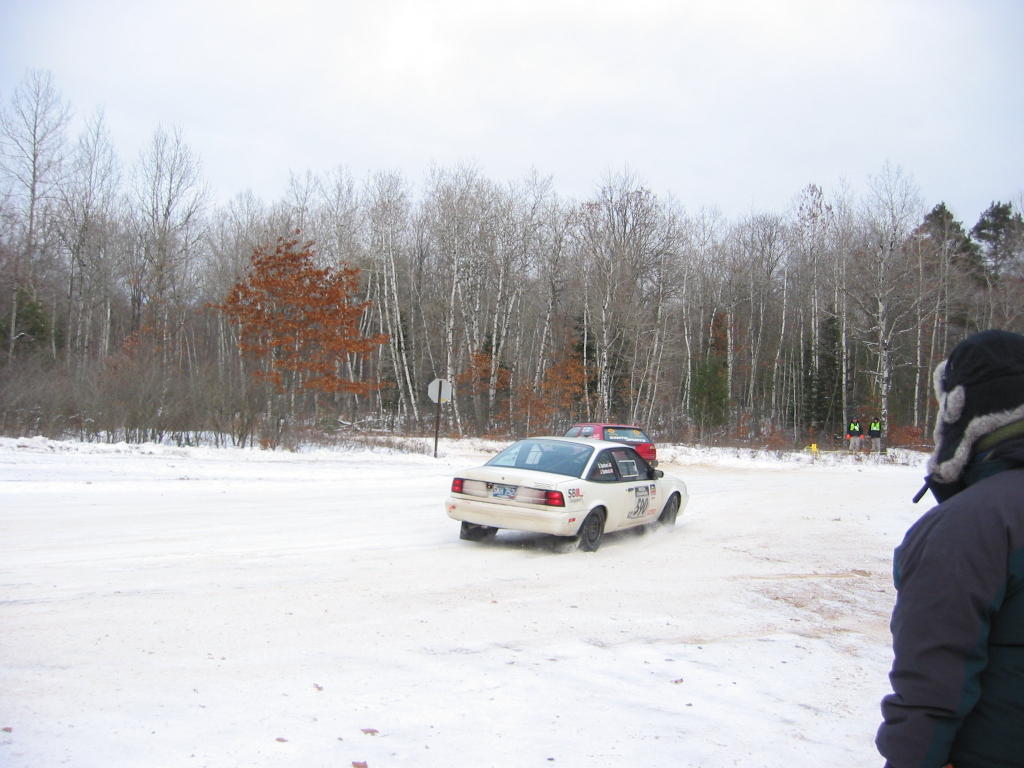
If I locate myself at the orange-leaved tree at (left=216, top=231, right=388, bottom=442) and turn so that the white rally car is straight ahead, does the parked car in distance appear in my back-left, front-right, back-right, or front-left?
front-left

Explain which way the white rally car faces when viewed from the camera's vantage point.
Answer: facing away from the viewer and to the right of the viewer

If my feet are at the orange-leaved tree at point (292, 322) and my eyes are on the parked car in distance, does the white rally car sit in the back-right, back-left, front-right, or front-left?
front-right

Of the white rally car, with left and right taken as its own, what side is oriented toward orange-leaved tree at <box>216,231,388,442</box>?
left

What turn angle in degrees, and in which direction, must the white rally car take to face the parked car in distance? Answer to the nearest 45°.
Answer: approximately 45° to its left

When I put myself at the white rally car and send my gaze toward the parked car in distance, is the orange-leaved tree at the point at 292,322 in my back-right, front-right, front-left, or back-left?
front-left
